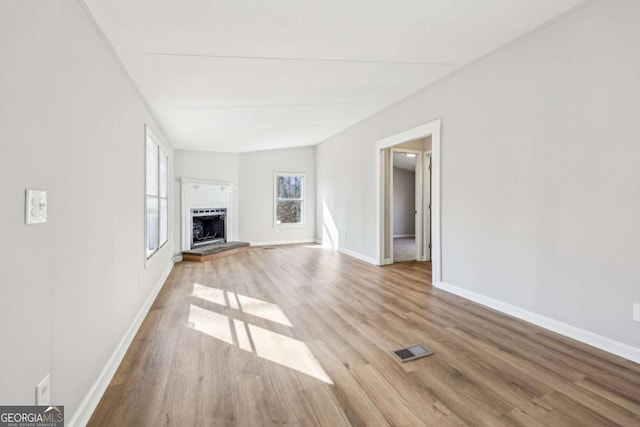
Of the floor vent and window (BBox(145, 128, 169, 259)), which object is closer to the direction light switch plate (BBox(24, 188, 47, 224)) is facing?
the floor vent

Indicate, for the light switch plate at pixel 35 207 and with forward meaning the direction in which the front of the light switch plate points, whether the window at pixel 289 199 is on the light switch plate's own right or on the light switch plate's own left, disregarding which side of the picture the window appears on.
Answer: on the light switch plate's own left

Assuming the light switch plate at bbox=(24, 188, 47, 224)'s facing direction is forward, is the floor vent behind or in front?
in front

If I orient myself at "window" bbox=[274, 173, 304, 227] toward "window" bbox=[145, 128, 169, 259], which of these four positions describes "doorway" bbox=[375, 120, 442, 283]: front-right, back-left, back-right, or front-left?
front-left

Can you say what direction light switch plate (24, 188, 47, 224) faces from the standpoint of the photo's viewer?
facing the viewer and to the right of the viewer

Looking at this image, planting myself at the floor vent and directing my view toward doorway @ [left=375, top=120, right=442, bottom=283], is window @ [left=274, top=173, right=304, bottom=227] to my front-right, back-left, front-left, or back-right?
front-left

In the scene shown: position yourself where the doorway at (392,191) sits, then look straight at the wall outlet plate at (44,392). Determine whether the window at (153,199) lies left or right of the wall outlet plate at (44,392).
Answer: right
